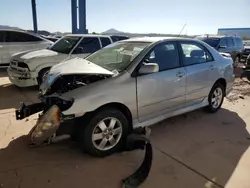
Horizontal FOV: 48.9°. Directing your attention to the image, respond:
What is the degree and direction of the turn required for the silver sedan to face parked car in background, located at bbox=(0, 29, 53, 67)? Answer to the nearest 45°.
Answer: approximately 90° to its right

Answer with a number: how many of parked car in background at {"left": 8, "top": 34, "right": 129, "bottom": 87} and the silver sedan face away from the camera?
0

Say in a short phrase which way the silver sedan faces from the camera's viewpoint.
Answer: facing the viewer and to the left of the viewer

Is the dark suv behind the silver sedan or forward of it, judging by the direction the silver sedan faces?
behind

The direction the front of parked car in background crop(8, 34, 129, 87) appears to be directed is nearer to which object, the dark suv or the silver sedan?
the silver sedan

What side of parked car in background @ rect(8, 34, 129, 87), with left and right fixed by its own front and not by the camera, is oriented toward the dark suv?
back

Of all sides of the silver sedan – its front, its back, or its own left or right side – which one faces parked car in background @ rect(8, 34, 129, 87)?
right

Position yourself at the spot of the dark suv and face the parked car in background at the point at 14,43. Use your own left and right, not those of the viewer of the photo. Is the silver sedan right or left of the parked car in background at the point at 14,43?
left
